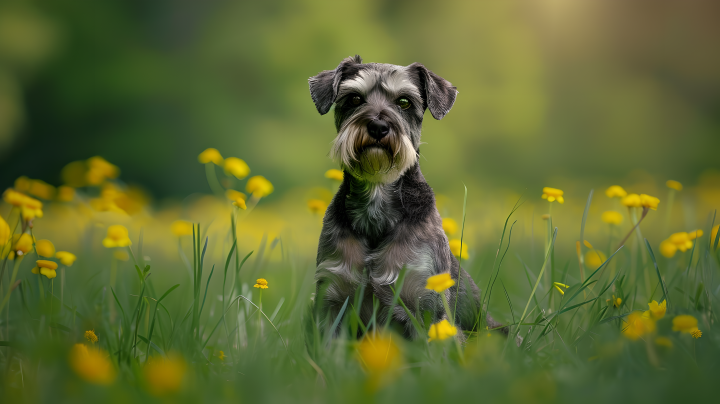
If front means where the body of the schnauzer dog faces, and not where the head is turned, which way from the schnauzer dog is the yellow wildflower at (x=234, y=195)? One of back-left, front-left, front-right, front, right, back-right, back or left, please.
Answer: right

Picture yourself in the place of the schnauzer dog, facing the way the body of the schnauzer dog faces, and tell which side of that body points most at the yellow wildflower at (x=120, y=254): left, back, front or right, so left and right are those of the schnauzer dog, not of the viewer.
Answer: right

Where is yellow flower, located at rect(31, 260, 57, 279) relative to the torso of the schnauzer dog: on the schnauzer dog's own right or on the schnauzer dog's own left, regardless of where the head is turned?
on the schnauzer dog's own right

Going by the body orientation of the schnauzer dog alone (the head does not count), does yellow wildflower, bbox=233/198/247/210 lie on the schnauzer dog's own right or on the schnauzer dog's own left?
on the schnauzer dog's own right

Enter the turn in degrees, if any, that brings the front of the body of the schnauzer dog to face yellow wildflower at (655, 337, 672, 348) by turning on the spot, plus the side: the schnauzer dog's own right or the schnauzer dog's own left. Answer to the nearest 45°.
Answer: approximately 45° to the schnauzer dog's own left

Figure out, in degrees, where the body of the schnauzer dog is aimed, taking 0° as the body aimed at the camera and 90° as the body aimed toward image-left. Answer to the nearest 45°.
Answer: approximately 0°
